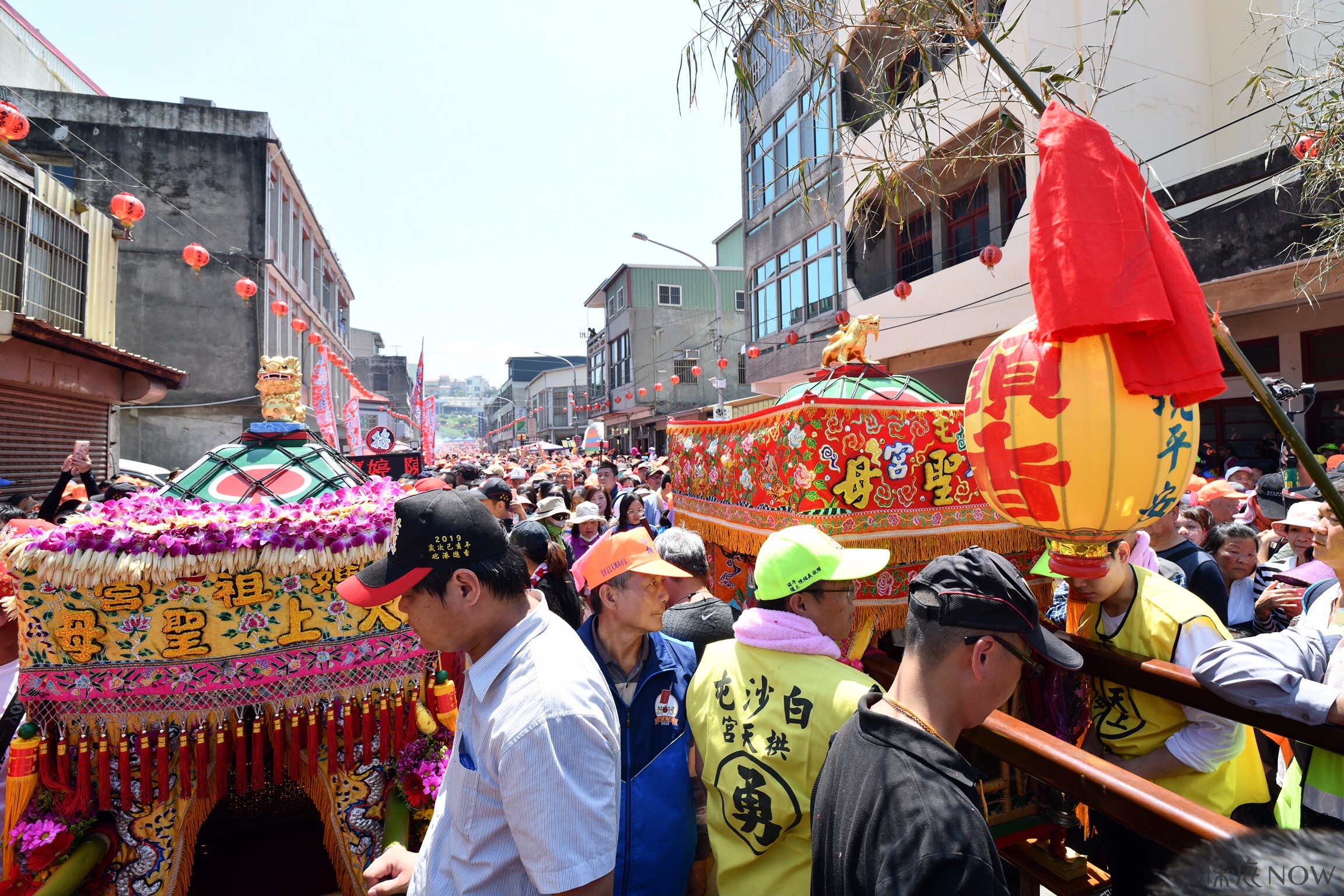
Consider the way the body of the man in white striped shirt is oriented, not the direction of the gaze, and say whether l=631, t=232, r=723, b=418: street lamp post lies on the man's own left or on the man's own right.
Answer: on the man's own right

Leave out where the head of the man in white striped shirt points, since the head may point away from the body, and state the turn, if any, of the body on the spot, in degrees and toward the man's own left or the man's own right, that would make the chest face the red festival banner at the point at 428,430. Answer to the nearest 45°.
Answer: approximately 90° to the man's own right

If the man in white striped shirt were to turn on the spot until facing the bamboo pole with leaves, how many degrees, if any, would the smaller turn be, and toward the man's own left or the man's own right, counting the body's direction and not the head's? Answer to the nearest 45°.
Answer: approximately 180°

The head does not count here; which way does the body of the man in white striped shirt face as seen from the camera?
to the viewer's left

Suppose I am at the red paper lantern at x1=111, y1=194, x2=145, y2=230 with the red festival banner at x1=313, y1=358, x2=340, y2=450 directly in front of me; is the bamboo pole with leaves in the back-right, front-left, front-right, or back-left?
back-right

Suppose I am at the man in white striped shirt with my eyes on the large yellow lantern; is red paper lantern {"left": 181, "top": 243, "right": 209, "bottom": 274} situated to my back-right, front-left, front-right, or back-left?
back-left

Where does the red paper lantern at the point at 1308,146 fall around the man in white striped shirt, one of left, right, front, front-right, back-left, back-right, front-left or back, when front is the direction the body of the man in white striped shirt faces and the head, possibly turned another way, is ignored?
back

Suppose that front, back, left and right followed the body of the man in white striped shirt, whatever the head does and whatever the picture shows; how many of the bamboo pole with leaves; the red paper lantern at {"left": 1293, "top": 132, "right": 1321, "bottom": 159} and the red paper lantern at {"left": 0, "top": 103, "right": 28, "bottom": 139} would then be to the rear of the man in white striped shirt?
2

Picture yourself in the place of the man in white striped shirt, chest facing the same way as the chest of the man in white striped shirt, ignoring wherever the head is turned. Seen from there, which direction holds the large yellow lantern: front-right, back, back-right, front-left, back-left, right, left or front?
back

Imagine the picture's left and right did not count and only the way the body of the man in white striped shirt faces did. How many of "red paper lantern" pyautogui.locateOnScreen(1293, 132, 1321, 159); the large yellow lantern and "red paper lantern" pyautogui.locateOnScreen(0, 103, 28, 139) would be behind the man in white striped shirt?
2

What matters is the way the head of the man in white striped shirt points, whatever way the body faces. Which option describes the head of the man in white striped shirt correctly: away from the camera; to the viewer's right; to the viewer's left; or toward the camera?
to the viewer's left
